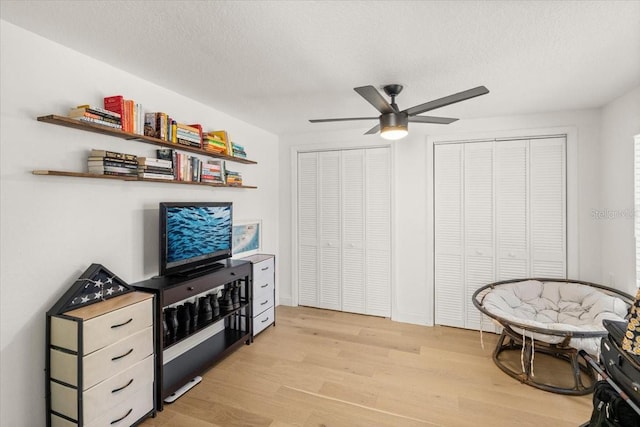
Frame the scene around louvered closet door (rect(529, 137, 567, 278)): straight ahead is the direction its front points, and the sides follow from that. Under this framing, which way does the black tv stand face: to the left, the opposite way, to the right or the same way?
to the left

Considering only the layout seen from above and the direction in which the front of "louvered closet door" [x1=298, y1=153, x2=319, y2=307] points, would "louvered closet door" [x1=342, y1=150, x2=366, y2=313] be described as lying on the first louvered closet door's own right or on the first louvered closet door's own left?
on the first louvered closet door's own left

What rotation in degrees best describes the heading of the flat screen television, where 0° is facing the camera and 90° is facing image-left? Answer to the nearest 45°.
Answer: approximately 315°

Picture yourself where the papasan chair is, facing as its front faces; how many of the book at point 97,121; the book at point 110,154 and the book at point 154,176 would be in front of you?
3

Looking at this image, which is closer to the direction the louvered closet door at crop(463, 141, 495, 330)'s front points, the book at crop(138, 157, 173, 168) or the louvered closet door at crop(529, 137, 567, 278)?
the book

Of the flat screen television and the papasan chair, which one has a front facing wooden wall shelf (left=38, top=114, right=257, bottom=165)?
the papasan chair

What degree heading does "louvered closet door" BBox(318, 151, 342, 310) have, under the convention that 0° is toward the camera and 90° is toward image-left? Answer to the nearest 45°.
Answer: approximately 0°

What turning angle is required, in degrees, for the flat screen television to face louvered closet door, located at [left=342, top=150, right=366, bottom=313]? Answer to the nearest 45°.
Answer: approximately 45° to its left

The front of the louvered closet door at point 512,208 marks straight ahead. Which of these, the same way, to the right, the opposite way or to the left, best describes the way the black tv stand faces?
to the left

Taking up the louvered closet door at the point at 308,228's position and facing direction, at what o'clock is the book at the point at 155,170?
The book is roughly at 1 o'clock from the louvered closet door.
